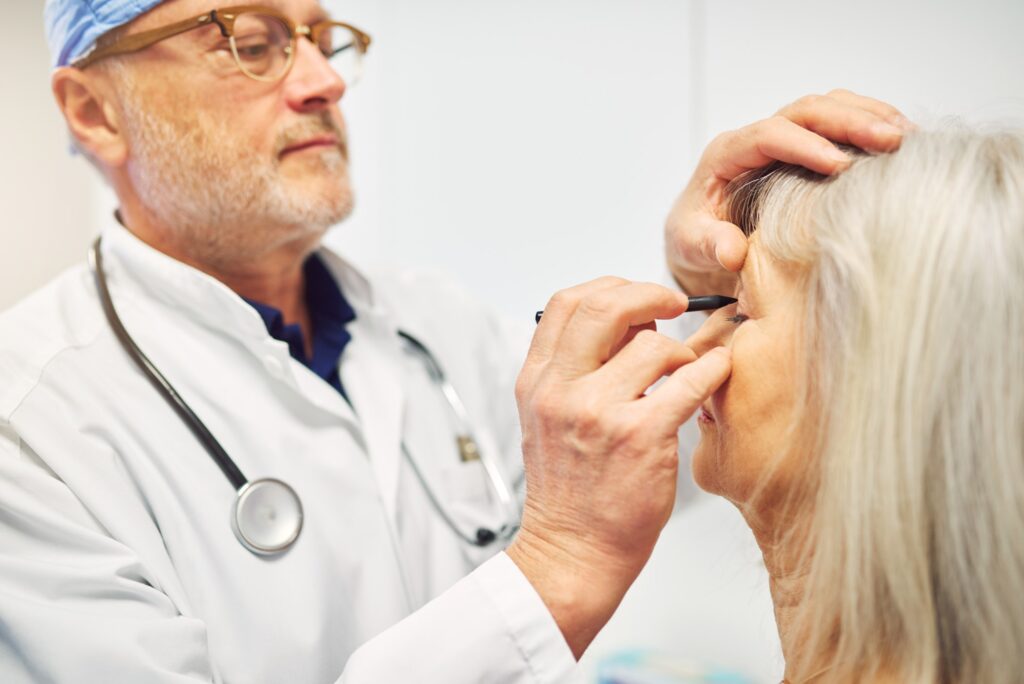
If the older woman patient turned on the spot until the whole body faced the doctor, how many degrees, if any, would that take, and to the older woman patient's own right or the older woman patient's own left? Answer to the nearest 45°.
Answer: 0° — they already face them

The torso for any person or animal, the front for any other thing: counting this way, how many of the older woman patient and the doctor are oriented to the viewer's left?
1

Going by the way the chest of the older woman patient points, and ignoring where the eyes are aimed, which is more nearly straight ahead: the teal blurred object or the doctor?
the doctor

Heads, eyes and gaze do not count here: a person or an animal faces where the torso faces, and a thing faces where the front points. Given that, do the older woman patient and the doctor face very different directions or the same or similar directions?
very different directions

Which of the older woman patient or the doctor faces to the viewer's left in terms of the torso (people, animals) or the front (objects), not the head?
the older woman patient

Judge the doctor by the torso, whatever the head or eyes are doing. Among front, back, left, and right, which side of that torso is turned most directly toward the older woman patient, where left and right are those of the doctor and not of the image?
front

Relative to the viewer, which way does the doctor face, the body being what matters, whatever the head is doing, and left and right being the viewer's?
facing the viewer and to the right of the viewer

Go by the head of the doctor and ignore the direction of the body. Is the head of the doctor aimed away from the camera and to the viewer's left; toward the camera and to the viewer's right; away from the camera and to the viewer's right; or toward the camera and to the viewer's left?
toward the camera and to the viewer's right

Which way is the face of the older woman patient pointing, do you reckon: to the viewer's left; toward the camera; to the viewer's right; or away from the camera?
to the viewer's left

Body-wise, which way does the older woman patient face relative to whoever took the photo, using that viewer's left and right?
facing to the left of the viewer
